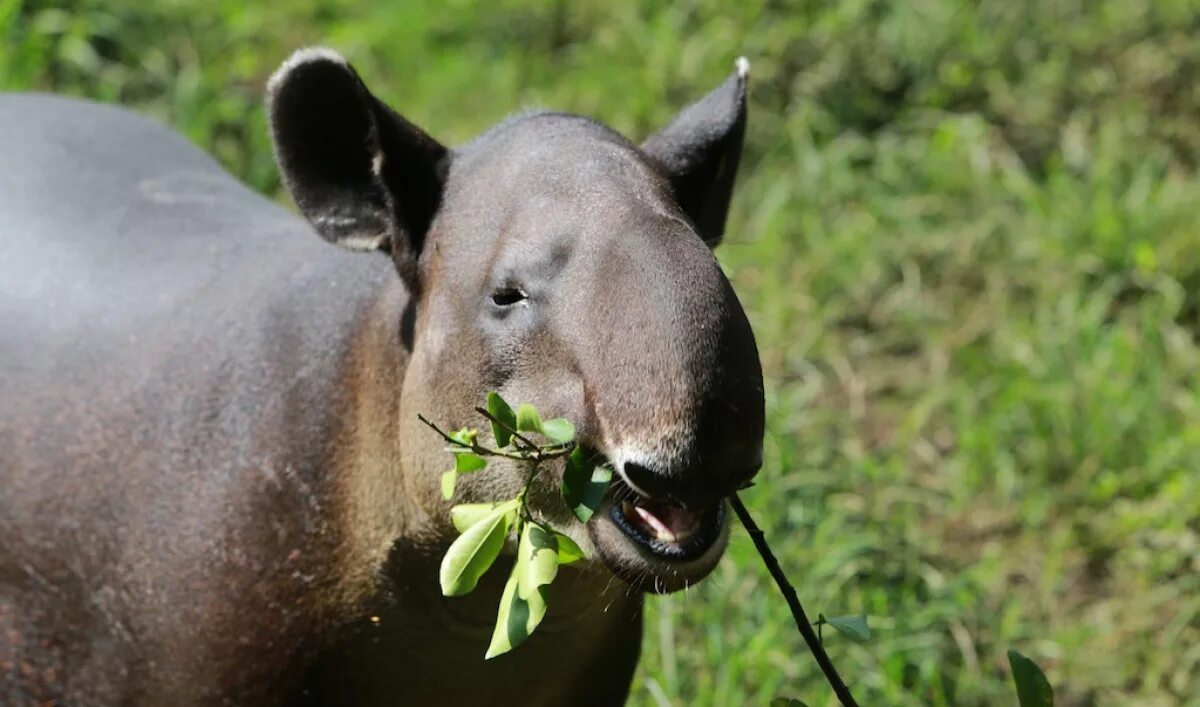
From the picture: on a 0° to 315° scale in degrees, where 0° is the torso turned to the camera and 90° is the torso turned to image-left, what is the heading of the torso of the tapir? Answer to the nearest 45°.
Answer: approximately 315°

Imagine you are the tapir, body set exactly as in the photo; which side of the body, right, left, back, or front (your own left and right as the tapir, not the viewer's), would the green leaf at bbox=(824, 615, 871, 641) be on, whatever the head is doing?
front

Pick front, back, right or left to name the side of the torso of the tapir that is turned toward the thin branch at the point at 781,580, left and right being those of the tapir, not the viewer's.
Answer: front

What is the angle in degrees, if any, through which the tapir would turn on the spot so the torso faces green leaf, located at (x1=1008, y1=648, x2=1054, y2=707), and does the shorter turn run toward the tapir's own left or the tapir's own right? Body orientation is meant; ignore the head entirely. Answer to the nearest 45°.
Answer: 0° — it already faces it
